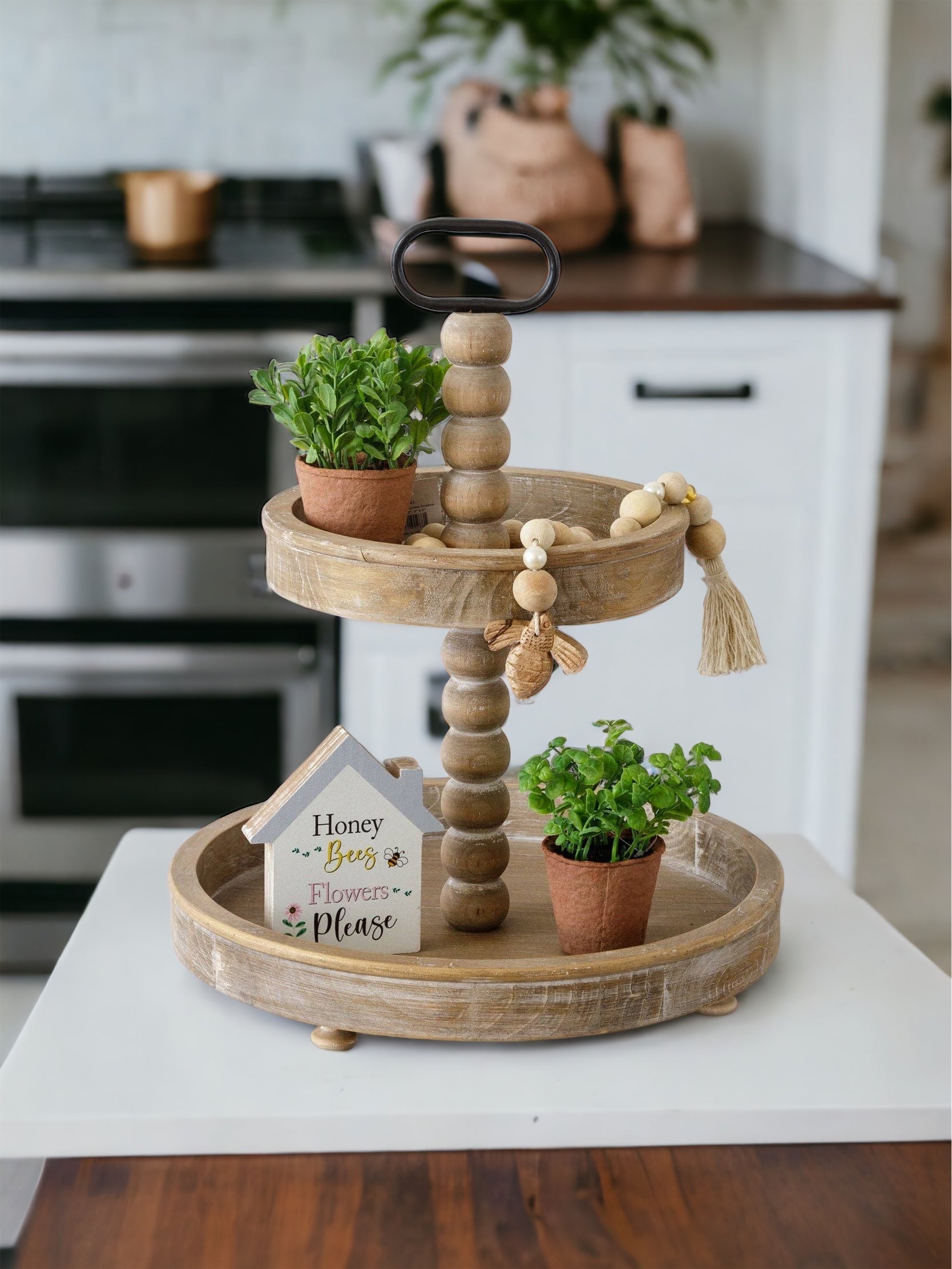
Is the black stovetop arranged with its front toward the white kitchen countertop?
yes

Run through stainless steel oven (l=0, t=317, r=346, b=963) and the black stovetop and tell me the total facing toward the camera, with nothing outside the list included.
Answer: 2

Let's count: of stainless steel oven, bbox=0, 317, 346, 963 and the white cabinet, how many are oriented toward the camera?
2

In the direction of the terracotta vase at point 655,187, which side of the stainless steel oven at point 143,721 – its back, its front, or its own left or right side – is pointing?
left

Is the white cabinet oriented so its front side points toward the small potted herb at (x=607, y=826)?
yes

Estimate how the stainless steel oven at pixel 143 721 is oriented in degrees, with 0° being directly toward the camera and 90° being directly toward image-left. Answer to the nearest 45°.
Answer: approximately 0°
